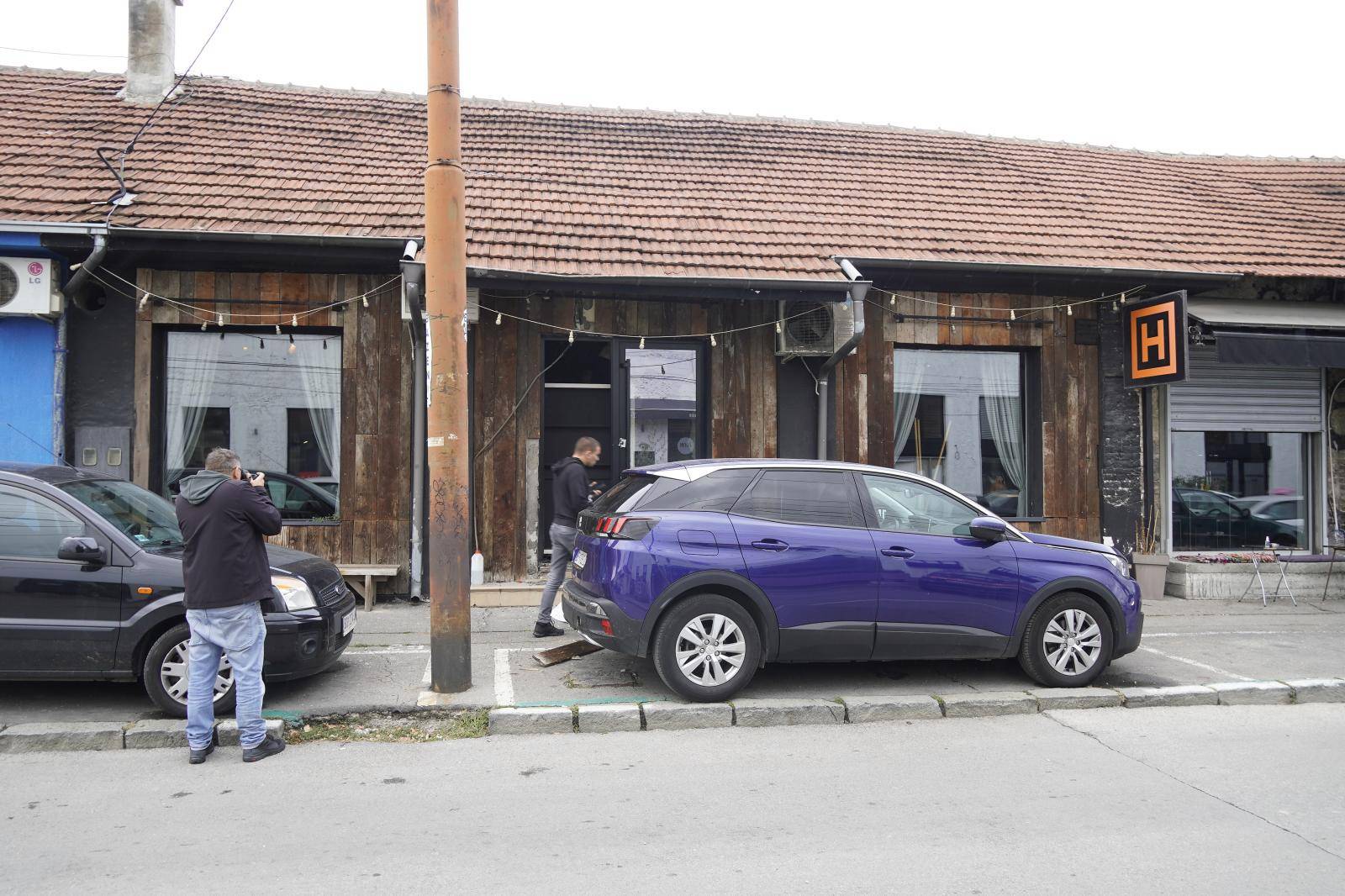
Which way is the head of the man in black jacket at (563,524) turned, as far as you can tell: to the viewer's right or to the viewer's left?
to the viewer's right

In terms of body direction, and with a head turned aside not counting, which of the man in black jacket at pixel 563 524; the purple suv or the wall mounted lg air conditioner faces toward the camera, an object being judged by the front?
the wall mounted lg air conditioner

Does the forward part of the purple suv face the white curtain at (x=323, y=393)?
no

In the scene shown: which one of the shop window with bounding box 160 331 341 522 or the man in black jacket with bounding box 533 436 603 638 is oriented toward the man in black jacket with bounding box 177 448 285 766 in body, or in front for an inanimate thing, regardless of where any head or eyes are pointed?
the shop window

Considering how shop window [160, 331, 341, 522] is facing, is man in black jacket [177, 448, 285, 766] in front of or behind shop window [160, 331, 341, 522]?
in front

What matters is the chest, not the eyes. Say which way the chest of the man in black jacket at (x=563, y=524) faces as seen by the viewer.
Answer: to the viewer's right

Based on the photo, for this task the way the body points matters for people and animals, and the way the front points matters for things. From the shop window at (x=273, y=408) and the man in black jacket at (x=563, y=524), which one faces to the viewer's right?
the man in black jacket

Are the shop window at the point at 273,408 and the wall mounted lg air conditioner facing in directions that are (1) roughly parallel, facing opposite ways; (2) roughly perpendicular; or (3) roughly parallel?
roughly parallel

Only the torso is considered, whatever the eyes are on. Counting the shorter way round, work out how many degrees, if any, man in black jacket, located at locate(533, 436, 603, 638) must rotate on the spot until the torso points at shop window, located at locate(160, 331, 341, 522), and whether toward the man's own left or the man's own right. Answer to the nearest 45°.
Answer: approximately 135° to the man's own left

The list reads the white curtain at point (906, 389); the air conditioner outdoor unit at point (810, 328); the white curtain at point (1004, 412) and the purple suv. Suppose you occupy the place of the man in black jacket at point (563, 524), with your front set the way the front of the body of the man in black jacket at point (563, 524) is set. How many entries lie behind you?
0

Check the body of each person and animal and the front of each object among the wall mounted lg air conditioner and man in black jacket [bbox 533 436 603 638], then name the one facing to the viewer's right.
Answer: the man in black jacket

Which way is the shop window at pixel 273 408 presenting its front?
toward the camera

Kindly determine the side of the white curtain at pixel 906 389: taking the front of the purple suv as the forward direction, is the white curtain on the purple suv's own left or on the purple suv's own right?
on the purple suv's own left

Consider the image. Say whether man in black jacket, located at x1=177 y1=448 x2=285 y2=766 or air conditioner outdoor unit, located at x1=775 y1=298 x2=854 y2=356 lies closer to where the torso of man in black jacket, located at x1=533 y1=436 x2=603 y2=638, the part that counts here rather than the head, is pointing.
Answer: the air conditioner outdoor unit

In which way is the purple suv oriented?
to the viewer's right

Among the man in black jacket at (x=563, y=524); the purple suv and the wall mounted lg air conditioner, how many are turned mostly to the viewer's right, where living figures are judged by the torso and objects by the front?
2

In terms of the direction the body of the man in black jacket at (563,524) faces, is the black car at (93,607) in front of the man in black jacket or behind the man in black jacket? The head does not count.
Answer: behind

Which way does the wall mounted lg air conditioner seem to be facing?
toward the camera

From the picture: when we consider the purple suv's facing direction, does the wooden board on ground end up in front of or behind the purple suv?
behind
